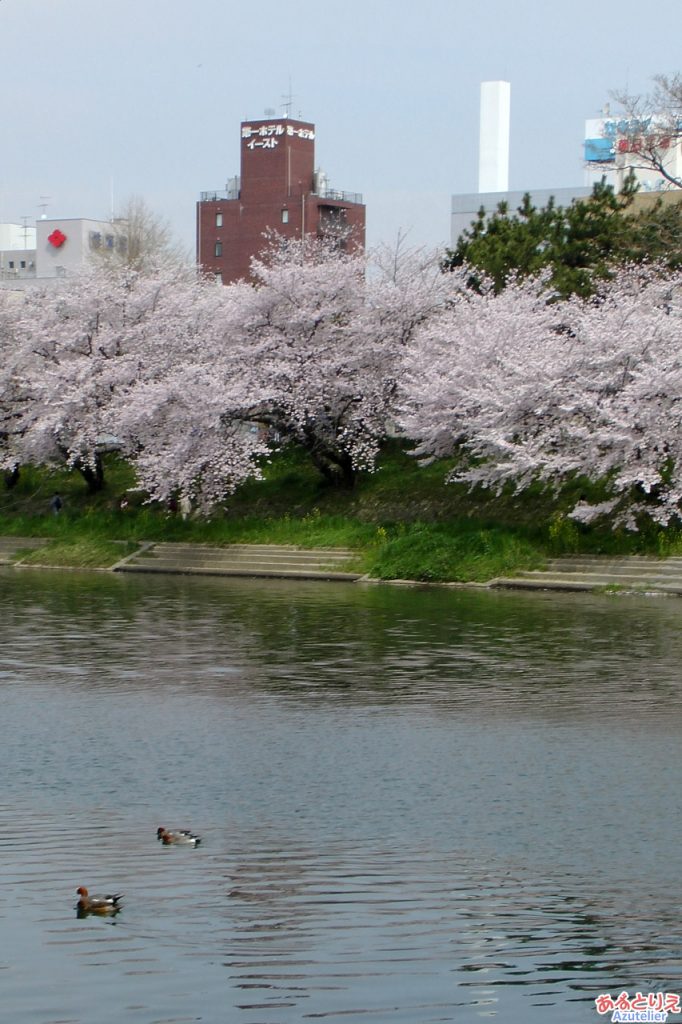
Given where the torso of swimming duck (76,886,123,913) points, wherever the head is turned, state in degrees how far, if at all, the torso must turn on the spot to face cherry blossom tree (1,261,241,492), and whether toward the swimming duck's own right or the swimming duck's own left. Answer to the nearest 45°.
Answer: approximately 90° to the swimming duck's own right

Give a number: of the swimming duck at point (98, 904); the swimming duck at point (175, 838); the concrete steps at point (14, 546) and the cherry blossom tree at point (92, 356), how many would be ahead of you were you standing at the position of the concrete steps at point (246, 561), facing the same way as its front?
2

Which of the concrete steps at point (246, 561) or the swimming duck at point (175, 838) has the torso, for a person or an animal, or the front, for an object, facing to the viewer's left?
the swimming duck

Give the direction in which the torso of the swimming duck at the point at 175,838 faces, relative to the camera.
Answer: to the viewer's left

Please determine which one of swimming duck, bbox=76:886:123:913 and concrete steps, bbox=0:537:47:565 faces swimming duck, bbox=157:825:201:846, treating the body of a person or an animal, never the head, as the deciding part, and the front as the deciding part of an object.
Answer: the concrete steps

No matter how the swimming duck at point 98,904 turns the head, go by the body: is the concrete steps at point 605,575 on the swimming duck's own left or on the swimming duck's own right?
on the swimming duck's own right

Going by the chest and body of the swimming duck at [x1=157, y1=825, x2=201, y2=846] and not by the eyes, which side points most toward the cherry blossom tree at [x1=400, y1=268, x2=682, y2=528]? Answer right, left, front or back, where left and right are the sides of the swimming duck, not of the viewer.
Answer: right

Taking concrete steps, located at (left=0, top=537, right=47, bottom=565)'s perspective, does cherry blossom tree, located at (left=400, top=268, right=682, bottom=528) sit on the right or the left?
on its left

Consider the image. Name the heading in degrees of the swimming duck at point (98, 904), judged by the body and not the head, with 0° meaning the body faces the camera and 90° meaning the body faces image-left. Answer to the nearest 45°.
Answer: approximately 90°

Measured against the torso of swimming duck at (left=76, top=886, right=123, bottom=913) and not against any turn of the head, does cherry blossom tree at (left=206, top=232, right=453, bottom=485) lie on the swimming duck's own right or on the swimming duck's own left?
on the swimming duck's own right

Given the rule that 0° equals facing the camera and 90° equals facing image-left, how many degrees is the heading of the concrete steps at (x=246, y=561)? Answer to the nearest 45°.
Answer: approximately 0°
